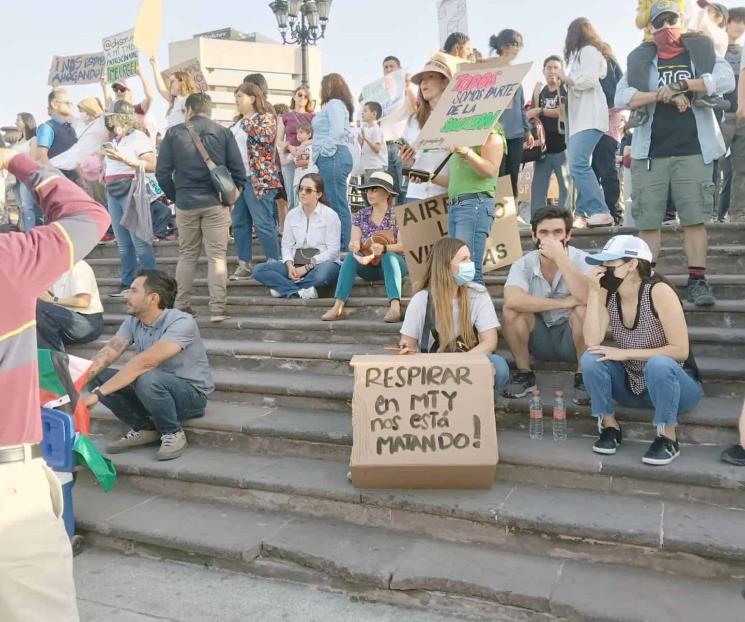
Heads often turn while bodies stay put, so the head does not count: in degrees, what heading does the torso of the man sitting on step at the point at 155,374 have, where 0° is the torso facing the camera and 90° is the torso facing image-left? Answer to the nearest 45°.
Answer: approximately 45°

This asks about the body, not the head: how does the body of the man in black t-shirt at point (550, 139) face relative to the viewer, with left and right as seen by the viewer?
facing the viewer

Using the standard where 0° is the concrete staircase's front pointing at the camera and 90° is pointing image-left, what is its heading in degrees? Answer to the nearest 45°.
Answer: approximately 0°

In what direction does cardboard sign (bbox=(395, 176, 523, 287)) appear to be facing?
toward the camera

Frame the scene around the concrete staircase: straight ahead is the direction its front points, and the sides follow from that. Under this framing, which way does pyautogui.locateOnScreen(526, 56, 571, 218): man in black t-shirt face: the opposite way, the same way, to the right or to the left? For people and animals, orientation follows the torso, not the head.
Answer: the same way

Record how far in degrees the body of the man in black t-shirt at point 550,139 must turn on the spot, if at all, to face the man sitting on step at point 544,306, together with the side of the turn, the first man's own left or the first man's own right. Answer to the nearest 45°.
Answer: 0° — they already face them

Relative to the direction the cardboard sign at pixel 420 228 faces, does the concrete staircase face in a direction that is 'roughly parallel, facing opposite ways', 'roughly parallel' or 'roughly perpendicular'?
roughly parallel

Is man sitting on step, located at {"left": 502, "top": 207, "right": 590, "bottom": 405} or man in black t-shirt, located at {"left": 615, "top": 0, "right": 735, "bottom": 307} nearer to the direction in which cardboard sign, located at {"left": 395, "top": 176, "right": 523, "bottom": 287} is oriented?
the man sitting on step

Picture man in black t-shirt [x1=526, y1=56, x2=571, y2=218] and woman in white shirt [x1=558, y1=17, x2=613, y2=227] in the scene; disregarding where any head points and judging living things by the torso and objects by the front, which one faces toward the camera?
the man in black t-shirt

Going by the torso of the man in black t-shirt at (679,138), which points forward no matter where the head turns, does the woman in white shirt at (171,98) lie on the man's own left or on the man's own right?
on the man's own right

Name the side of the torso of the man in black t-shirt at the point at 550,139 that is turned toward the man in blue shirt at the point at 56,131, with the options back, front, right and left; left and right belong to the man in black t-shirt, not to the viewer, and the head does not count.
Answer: right

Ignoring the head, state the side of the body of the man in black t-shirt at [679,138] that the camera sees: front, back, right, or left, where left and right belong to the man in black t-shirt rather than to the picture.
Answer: front

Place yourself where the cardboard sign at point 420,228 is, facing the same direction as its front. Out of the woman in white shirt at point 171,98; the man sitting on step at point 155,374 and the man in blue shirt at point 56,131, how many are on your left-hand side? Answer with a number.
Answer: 0
